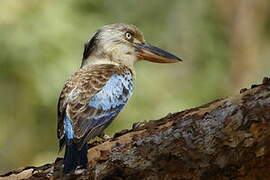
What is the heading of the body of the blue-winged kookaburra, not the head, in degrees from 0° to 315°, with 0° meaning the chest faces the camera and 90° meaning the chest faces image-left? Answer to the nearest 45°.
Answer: approximately 225°
